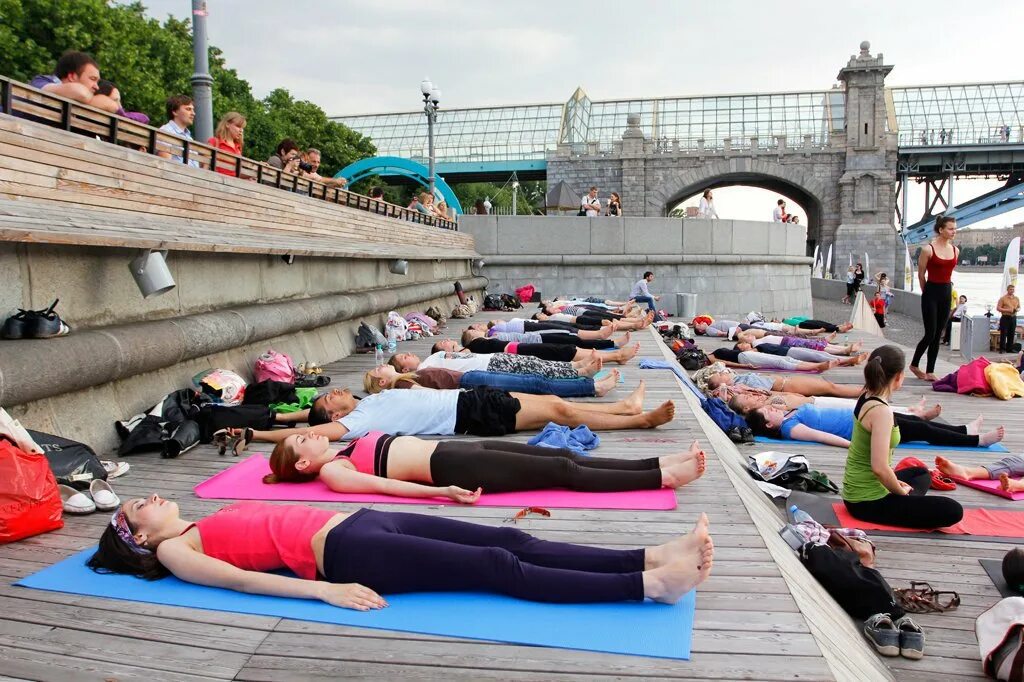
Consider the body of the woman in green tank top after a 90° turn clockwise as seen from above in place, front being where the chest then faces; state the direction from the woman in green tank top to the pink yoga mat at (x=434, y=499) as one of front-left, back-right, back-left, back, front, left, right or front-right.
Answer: right

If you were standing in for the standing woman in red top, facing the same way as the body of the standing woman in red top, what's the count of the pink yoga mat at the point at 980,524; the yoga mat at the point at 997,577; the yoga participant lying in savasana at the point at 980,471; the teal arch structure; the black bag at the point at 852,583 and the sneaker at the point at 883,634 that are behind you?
1

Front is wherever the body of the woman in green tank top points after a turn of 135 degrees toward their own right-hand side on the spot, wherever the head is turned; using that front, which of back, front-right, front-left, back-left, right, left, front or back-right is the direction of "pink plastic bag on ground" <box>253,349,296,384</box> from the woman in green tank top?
right

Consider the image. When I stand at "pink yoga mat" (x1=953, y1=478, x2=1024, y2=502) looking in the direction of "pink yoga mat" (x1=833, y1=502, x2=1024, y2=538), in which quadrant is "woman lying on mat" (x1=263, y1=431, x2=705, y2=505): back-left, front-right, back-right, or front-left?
front-right

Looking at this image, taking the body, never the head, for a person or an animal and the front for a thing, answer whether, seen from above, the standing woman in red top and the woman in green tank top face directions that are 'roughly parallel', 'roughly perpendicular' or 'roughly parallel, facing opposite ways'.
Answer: roughly perpendicular

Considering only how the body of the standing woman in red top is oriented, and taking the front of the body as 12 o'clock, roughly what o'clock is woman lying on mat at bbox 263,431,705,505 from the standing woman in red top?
The woman lying on mat is roughly at 2 o'clock from the standing woman in red top.

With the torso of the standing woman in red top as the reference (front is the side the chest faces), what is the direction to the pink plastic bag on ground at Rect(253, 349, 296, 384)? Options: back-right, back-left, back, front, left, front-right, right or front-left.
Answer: right

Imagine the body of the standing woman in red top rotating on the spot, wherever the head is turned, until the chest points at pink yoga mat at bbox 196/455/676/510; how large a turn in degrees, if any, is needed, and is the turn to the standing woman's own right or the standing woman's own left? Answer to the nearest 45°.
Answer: approximately 45° to the standing woman's own right

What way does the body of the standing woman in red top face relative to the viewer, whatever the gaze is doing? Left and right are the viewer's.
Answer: facing the viewer and to the right of the viewer

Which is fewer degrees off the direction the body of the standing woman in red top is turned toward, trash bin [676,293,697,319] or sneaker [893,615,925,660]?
the sneaker

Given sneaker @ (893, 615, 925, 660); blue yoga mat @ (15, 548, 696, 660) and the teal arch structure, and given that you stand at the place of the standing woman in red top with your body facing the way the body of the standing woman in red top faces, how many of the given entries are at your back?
1

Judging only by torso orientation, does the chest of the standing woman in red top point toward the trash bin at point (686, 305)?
no

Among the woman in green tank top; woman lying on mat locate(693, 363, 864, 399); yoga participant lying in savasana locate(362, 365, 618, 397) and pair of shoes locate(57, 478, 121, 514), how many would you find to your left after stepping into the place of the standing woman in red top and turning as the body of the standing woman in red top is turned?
0

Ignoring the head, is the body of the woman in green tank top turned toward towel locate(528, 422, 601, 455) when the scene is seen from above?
no

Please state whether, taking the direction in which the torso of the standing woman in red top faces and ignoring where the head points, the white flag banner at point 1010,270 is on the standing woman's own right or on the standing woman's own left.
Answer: on the standing woman's own left
